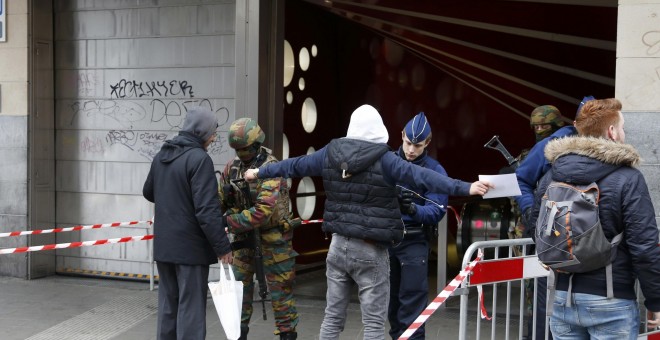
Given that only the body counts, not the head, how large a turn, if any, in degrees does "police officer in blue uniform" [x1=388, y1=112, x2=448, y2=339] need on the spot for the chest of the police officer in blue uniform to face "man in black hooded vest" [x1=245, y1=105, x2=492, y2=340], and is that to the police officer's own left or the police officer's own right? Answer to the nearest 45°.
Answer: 0° — they already face them

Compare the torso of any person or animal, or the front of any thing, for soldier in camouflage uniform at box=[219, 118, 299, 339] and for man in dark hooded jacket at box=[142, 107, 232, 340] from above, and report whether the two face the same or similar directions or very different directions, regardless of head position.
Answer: very different directions

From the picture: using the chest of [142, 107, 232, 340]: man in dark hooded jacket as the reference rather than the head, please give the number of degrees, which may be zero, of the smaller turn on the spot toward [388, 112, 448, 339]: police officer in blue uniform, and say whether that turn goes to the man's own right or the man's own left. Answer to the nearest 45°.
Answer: approximately 45° to the man's own right

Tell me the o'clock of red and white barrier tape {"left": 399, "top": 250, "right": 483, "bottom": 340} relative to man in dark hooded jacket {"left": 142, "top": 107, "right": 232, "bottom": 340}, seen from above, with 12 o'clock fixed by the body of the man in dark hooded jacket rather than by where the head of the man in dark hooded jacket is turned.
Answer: The red and white barrier tape is roughly at 3 o'clock from the man in dark hooded jacket.

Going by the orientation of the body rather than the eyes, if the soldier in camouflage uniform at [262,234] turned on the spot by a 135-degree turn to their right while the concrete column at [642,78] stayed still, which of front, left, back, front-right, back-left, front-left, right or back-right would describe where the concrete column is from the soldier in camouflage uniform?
right

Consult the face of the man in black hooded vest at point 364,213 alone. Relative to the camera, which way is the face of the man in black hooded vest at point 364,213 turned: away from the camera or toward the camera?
away from the camera

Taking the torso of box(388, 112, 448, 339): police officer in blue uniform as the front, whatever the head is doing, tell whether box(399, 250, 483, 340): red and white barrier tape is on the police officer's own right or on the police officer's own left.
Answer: on the police officer's own left

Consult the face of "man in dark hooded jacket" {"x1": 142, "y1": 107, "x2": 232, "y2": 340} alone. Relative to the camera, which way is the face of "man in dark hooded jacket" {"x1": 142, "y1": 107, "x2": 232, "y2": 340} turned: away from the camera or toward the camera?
away from the camera

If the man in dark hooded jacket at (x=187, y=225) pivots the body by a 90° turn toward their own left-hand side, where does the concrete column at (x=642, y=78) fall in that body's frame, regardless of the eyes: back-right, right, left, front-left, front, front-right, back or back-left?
back-right

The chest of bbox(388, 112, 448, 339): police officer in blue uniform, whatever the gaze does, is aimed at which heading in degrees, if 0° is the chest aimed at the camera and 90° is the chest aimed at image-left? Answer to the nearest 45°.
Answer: approximately 45°
